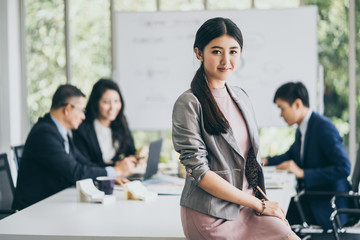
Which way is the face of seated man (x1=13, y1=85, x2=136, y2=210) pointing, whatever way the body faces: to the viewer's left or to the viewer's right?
to the viewer's right

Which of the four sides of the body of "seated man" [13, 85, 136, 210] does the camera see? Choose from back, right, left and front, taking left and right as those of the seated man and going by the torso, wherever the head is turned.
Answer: right

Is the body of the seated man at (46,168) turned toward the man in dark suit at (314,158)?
yes

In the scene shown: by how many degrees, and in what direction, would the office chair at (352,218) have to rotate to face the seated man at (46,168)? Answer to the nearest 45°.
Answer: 0° — it already faces them

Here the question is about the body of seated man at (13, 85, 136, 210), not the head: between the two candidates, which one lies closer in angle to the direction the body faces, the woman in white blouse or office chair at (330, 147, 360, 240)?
the office chair

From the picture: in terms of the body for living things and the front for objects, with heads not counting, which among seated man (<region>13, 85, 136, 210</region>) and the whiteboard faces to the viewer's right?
the seated man

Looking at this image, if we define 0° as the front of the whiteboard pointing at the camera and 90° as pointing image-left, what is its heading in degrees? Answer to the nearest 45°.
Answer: approximately 0°

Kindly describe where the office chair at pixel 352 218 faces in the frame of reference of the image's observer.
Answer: facing to the left of the viewer

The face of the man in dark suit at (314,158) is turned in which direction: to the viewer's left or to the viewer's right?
to the viewer's left

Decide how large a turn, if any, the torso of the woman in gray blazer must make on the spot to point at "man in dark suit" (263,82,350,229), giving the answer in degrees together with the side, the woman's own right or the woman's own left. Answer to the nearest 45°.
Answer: approximately 135° to the woman's own left

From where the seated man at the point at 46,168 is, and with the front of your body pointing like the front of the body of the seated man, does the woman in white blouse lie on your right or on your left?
on your left

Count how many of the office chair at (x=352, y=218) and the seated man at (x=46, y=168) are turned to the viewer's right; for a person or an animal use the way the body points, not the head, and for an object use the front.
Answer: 1
